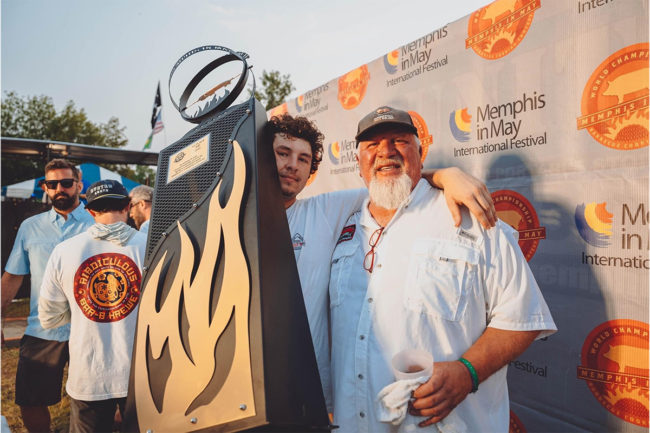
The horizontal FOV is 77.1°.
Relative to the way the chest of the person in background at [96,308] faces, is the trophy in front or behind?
behind

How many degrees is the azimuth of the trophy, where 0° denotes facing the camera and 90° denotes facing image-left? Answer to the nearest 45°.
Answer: approximately 45°

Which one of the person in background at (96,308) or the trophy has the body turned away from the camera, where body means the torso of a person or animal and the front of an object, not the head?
the person in background

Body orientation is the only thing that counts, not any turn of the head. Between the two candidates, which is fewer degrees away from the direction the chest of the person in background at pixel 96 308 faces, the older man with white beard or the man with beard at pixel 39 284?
the man with beard

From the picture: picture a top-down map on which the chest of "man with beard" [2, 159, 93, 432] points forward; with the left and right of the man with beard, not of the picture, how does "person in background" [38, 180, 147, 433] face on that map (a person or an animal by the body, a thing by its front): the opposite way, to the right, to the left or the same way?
the opposite way

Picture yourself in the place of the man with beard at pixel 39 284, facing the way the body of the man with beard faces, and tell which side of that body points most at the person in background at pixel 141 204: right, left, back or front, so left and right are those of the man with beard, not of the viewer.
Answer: left

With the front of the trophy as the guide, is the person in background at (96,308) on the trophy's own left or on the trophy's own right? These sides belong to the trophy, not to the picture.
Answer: on the trophy's own right

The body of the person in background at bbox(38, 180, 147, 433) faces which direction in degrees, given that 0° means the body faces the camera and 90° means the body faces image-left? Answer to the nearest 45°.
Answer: approximately 180°

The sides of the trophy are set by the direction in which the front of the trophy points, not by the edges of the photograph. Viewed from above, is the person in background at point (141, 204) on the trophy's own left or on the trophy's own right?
on the trophy's own right

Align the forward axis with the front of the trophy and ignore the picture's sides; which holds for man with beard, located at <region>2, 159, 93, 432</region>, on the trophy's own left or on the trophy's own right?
on the trophy's own right

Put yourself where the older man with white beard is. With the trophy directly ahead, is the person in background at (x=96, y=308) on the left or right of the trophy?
right

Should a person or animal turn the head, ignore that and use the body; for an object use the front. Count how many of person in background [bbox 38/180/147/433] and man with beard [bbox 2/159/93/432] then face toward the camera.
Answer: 1
